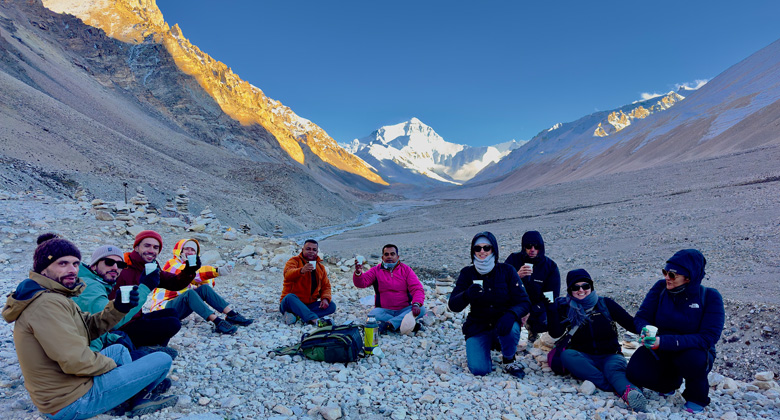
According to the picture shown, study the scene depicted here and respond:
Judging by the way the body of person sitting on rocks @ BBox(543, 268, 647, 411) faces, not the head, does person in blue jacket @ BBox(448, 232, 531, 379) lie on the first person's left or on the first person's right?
on the first person's right

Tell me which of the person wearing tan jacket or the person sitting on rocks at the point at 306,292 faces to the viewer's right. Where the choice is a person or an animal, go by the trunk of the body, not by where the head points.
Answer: the person wearing tan jacket

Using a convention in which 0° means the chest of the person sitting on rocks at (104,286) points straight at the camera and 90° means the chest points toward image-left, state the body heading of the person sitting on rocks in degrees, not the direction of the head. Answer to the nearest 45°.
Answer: approximately 315°
